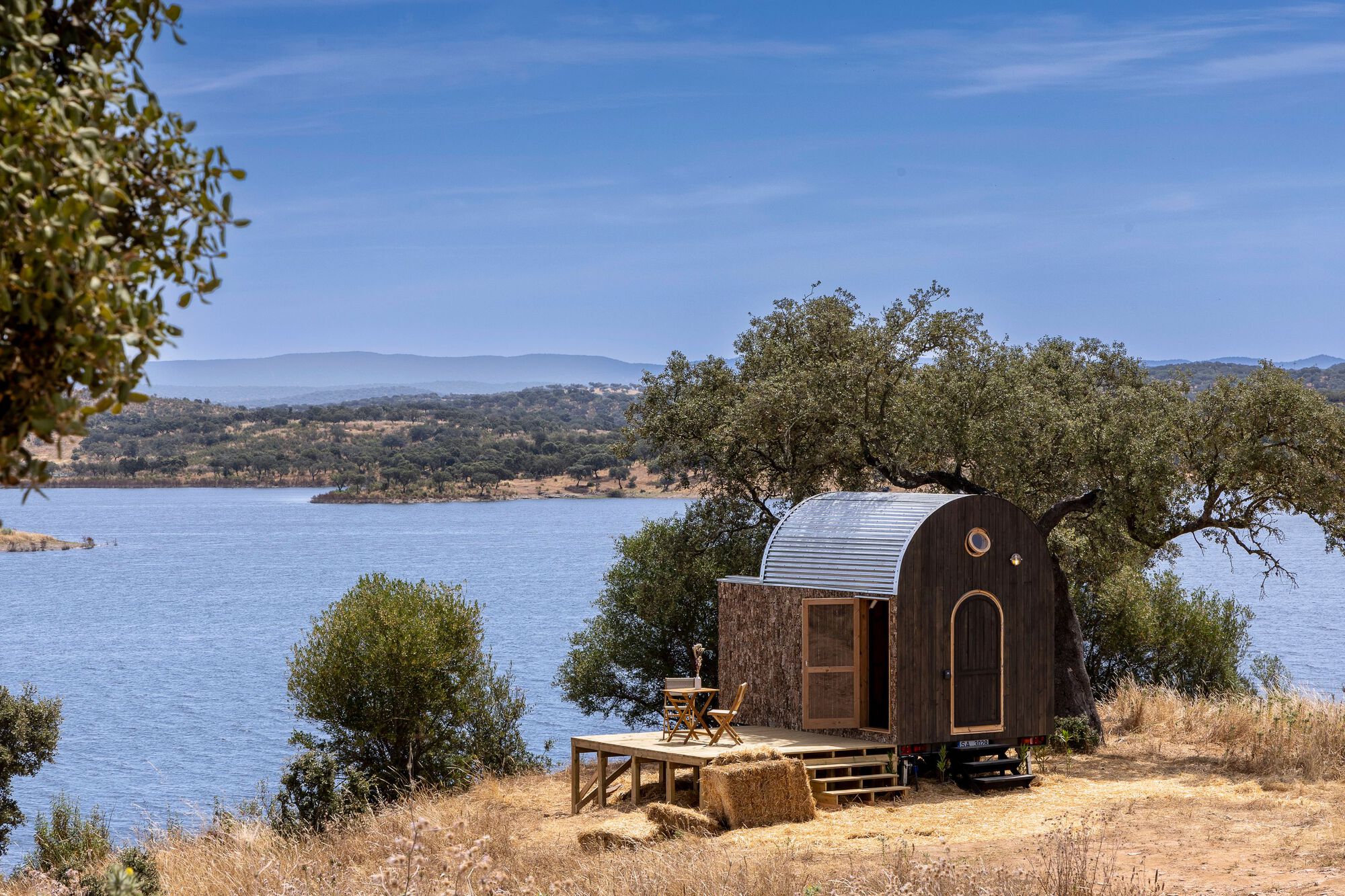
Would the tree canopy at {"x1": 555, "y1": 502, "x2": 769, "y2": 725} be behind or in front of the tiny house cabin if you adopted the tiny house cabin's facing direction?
behind

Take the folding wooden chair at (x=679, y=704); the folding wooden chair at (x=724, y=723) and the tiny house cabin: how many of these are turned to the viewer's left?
1

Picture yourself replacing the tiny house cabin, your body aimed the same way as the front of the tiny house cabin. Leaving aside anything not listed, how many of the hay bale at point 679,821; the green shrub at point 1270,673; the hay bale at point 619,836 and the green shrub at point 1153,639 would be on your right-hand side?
2

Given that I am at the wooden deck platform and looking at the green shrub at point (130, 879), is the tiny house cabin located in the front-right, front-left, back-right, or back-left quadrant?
back-left

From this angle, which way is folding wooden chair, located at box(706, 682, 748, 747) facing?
to the viewer's left

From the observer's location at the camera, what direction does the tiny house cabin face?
facing the viewer and to the right of the viewer

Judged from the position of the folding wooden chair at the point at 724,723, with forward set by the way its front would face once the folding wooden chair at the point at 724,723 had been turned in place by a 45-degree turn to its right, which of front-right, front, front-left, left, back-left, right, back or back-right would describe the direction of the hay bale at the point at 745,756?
back-left

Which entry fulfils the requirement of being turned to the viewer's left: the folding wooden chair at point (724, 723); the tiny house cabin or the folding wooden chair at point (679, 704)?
the folding wooden chair at point (724, 723)

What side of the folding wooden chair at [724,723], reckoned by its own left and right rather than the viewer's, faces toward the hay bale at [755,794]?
left

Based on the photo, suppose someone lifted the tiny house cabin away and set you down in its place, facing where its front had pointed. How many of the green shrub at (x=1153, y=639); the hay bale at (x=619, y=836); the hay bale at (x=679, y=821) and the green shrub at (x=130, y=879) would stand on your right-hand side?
3
